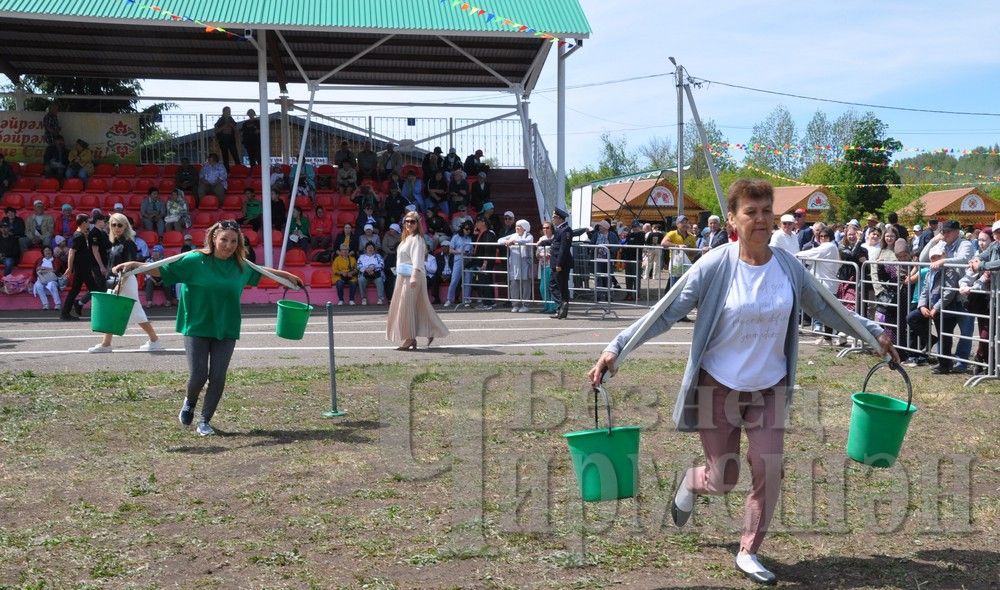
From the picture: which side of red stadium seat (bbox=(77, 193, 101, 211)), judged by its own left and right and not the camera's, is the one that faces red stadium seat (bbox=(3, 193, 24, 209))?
right

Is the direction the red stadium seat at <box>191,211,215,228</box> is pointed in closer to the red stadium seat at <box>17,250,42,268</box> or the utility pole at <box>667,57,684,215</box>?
the red stadium seat

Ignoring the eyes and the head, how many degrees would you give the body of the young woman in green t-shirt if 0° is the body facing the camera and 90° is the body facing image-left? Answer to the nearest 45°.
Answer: approximately 0°

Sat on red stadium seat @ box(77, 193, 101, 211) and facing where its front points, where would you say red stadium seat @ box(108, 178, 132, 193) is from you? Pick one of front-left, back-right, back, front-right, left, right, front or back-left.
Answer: back-left

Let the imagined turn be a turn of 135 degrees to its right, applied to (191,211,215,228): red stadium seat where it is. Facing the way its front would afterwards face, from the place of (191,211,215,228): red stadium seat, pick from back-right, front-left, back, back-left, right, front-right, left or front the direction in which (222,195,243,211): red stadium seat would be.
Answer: right
